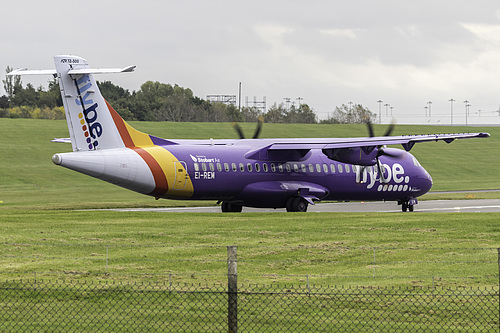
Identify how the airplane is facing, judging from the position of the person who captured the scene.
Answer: facing away from the viewer and to the right of the viewer

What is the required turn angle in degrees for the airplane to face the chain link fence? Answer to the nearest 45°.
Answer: approximately 135° to its right
